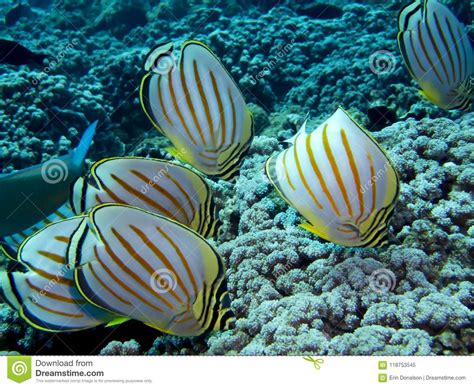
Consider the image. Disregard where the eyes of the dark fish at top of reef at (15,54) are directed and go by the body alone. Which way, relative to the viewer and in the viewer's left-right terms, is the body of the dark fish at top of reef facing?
facing to the left of the viewer
